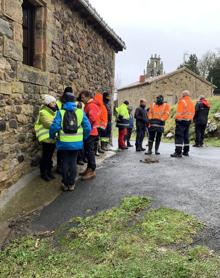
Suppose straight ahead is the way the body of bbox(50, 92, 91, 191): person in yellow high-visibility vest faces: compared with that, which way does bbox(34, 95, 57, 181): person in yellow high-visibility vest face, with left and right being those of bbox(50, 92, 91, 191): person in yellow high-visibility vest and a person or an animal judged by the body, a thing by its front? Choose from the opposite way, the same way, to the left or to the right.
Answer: to the right

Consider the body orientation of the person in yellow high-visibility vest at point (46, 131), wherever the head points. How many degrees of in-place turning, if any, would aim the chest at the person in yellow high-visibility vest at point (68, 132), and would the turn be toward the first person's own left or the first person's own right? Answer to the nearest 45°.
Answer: approximately 45° to the first person's own right

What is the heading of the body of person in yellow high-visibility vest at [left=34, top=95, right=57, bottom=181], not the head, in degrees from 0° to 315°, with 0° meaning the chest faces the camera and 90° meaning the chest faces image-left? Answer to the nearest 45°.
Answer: approximately 270°

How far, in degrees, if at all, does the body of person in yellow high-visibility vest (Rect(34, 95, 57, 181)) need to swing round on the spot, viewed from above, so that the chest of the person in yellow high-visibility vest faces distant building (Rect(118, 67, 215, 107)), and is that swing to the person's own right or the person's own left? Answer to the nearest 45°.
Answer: approximately 45° to the person's own left

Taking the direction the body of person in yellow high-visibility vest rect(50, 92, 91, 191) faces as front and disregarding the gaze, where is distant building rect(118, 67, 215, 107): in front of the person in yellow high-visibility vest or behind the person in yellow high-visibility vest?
in front

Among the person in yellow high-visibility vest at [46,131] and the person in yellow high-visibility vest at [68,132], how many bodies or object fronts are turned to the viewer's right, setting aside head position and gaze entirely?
1

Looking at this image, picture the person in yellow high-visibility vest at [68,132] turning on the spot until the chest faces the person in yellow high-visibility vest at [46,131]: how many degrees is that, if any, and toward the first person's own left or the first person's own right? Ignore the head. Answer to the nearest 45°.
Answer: approximately 45° to the first person's own left

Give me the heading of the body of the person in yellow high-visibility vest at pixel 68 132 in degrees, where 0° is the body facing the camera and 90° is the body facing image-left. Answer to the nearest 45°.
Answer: approximately 180°
